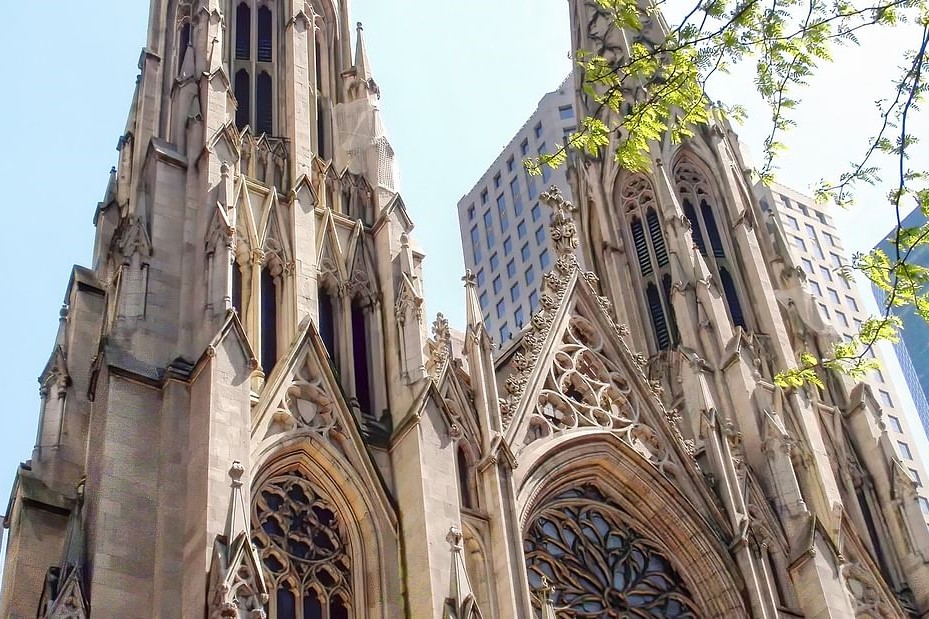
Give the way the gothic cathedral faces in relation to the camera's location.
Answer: facing the viewer and to the right of the viewer
